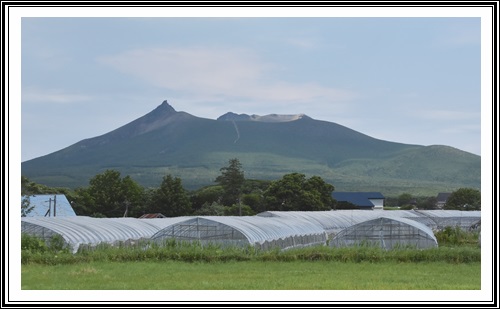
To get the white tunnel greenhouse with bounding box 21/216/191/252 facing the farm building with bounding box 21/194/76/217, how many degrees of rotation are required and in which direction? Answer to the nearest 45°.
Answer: approximately 135° to its right

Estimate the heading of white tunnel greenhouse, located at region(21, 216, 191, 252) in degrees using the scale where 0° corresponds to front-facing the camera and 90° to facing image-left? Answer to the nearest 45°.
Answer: approximately 45°

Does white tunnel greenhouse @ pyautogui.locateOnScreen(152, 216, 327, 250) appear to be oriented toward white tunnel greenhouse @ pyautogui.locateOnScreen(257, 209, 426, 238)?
no

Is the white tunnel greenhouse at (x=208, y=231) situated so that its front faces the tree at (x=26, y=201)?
no

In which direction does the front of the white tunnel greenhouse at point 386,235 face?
toward the camera

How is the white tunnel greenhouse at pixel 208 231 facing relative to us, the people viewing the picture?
facing the viewer and to the left of the viewer

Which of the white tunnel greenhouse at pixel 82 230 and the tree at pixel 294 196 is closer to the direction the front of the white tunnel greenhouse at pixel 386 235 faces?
the white tunnel greenhouse

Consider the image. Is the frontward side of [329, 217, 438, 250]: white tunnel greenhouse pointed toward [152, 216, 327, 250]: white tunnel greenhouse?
no

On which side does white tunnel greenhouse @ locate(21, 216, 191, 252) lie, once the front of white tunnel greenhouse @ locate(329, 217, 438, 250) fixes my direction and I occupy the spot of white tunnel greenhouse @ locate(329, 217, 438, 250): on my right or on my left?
on my right

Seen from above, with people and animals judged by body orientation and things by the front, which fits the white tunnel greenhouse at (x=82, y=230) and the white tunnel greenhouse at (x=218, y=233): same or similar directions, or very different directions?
same or similar directions

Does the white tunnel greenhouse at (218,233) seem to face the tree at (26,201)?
no

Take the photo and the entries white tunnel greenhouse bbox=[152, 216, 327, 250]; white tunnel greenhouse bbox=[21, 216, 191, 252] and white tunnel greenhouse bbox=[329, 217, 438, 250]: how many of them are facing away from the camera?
0
